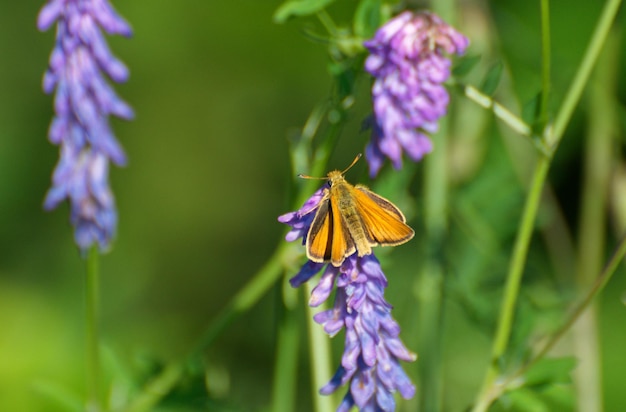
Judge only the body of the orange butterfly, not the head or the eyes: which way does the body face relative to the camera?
away from the camera

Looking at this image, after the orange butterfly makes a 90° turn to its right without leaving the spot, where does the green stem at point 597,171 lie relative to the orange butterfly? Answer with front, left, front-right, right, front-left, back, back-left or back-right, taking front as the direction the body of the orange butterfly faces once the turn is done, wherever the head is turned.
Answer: front-left

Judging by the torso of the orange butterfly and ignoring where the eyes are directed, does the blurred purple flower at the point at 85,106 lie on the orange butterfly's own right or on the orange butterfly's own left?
on the orange butterfly's own left
